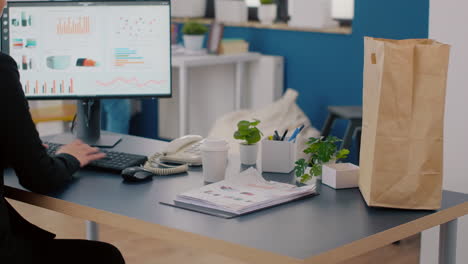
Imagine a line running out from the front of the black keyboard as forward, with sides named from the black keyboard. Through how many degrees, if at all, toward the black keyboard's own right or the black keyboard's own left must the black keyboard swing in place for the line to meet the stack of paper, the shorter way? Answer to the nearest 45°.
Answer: approximately 90° to the black keyboard's own left

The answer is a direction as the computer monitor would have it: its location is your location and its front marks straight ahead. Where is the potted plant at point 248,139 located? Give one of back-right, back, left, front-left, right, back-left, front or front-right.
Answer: front-left

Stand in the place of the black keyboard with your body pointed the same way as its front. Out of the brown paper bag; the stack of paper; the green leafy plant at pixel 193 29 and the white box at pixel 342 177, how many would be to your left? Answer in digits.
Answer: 3

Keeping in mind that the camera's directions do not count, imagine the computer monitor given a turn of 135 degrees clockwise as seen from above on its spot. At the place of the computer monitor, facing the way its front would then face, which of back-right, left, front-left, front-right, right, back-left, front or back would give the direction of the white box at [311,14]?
right

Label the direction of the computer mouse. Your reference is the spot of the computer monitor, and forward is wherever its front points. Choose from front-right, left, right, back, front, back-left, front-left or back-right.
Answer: front

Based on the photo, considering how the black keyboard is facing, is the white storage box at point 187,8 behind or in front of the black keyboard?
behind

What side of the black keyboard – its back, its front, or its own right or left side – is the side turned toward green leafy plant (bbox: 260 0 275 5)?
back

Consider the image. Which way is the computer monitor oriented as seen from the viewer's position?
toward the camera

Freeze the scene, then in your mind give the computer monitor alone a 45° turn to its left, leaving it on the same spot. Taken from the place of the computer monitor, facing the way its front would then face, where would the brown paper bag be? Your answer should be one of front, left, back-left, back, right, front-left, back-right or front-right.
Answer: front

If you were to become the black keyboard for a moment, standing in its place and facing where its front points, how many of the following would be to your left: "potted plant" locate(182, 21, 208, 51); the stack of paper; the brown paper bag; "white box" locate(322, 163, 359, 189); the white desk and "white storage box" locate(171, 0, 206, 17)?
3

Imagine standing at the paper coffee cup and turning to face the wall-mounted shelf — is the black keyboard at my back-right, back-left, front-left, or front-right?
front-left

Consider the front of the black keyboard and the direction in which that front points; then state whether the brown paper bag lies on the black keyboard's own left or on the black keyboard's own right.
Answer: on the black keyboard's own left

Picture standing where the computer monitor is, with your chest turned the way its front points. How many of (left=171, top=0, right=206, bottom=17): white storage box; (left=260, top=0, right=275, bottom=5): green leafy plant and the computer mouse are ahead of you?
1

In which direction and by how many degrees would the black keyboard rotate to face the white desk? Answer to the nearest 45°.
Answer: approximately 135° to its right

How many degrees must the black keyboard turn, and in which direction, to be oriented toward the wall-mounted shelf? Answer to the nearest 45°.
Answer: approximately 180°

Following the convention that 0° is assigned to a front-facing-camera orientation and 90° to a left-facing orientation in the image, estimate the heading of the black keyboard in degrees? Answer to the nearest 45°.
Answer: approximately 45°

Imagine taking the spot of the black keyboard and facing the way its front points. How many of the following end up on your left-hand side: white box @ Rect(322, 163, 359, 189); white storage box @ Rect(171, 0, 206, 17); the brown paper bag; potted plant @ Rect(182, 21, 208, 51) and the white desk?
2
